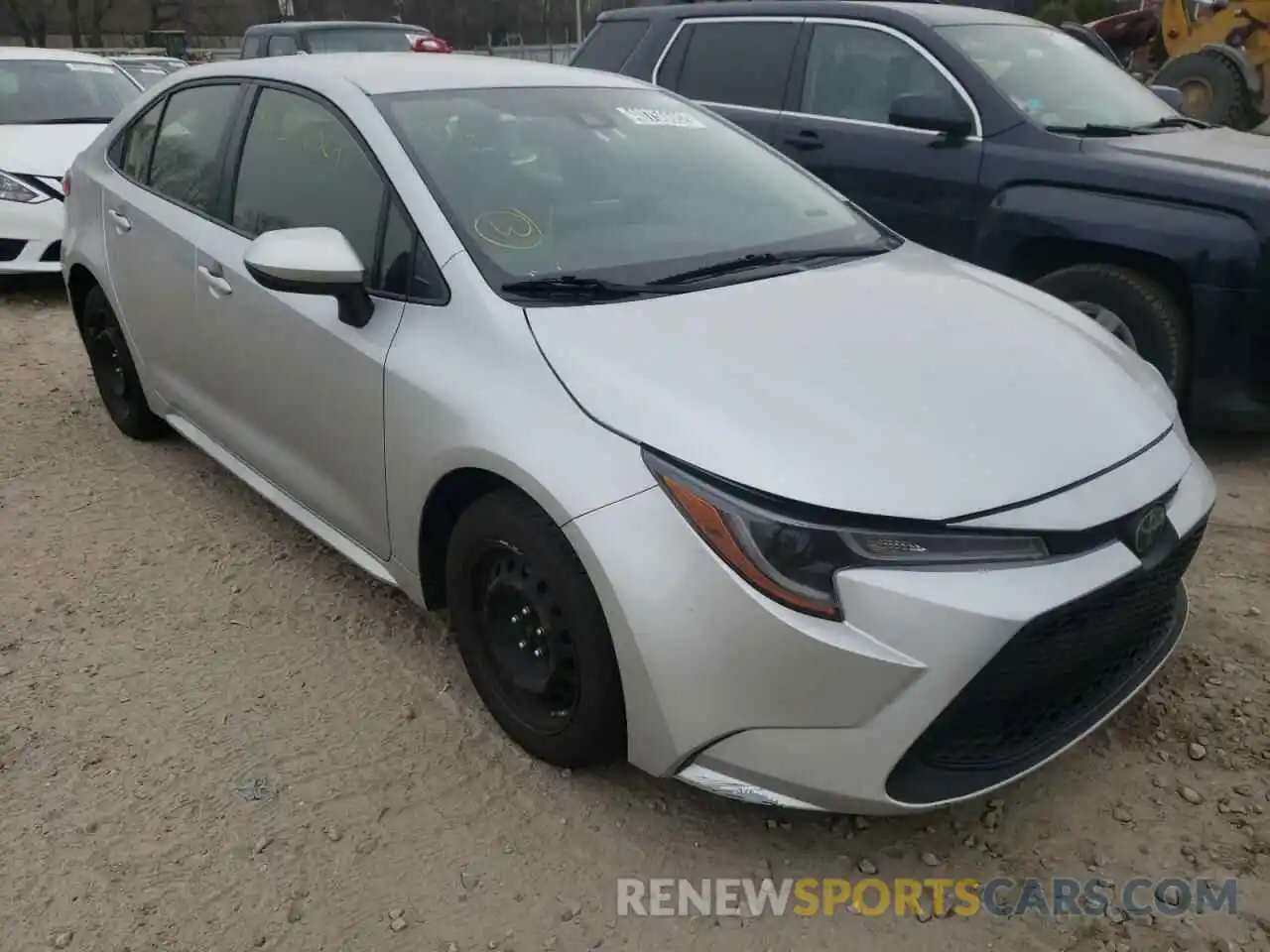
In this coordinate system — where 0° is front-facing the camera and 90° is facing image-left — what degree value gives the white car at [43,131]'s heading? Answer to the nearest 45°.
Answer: approximately 315°

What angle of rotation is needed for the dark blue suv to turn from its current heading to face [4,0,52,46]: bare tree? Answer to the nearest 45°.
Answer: approximately 180°

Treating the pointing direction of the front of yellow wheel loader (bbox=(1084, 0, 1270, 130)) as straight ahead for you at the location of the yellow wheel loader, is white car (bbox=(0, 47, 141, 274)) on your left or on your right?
on your left

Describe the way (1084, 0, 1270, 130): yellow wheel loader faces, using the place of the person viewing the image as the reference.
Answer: facing to the left of the viewer

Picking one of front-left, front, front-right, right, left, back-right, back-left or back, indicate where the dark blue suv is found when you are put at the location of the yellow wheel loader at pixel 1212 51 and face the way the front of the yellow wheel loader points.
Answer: left

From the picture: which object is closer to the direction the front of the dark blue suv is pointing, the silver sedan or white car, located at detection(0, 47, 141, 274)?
the silver sedan
